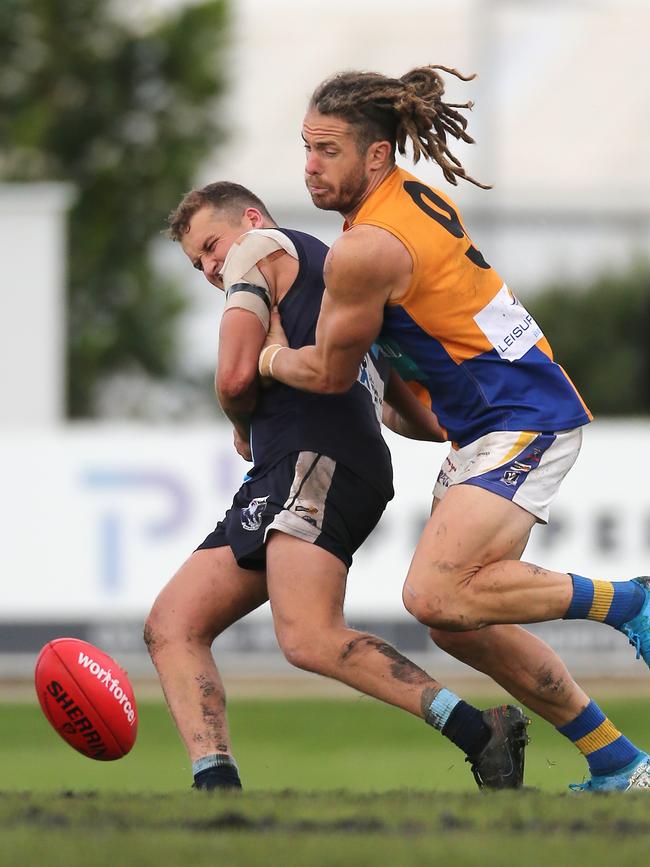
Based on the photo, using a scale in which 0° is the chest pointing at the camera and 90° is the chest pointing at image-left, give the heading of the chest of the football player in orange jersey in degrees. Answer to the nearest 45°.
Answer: approximately 90°

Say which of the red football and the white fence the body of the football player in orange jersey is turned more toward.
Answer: the red football

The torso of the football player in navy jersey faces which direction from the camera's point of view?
to the viewer's left

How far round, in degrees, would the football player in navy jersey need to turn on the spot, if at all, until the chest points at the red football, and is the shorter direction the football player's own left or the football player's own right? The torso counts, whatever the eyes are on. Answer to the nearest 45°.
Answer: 0° — they already face it

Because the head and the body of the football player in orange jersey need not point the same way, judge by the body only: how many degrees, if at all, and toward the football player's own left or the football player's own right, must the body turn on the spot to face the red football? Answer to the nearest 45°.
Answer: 0° — they already face it

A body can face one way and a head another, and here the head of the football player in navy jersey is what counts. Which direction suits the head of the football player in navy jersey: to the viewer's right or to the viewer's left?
to the viewer's left

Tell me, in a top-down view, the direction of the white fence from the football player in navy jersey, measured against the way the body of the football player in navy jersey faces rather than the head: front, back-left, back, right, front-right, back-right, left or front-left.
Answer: right

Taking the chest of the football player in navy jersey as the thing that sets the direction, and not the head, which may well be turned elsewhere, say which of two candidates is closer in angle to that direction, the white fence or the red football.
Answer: the red football
